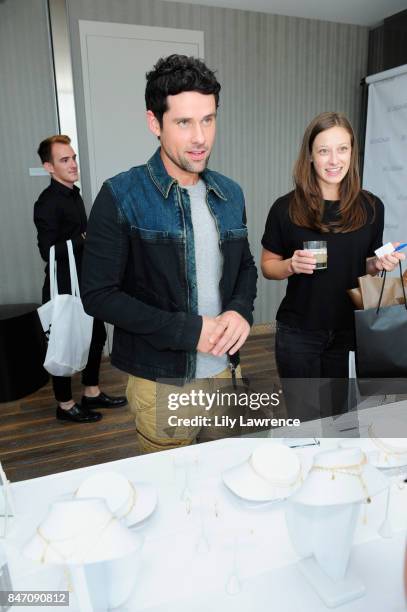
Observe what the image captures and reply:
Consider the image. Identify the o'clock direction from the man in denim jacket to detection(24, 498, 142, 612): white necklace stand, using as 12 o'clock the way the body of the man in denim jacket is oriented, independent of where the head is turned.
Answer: The white necklace stand is roughly at 2 o'clock from the man in denim jacket.

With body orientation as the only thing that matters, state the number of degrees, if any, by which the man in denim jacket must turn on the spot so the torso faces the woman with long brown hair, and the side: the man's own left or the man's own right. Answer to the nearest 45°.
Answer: approximately 90° to the man's own left

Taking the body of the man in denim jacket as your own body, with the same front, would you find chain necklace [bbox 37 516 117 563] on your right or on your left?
on your right

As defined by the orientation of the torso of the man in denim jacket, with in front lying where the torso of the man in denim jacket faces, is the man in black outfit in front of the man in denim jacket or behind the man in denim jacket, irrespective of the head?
behind

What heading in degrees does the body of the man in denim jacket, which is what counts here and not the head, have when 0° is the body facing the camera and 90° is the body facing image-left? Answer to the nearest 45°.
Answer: approximately 315°
